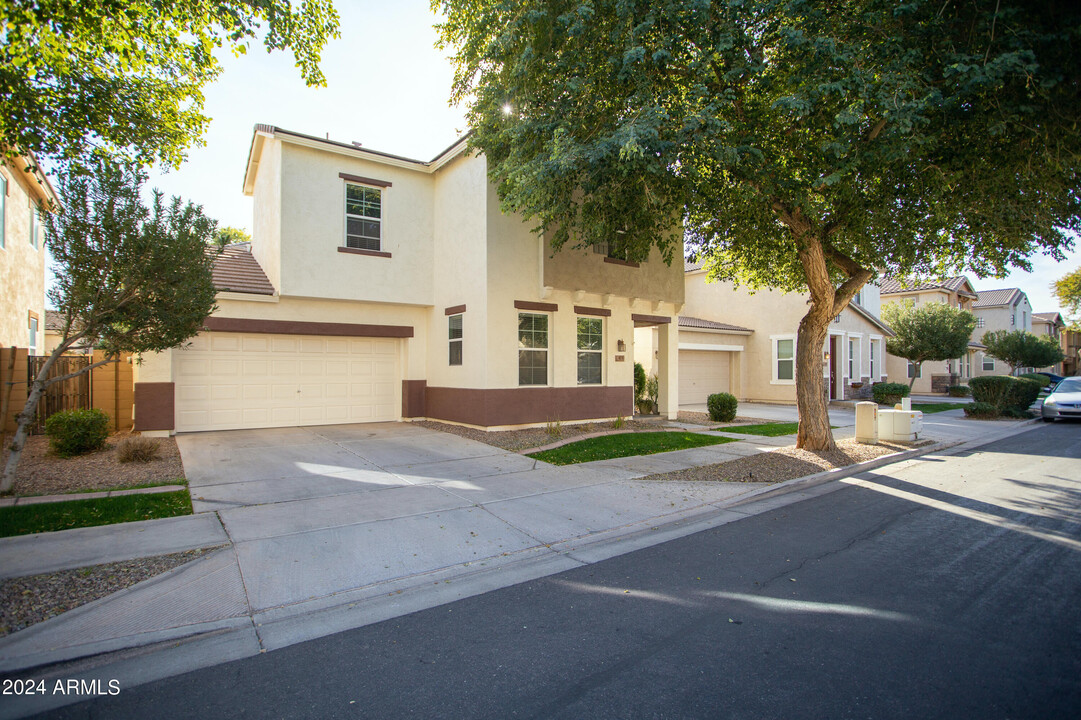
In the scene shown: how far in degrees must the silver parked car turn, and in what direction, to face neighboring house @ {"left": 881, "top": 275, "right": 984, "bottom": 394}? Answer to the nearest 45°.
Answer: approximately 135° to its right

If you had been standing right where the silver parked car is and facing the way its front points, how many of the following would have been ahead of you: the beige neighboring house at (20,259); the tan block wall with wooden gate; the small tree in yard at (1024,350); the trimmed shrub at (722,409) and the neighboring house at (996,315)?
3

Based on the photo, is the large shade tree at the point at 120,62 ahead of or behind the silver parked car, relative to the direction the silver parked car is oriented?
ahead

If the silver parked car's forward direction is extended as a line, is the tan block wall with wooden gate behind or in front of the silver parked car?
in front

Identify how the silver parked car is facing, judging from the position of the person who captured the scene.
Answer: facing the viewer and to the left of the viewer

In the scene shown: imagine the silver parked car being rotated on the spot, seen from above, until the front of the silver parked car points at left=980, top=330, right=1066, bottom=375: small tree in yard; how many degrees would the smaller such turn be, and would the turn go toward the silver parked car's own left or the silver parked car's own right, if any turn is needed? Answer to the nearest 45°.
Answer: approximately 135° to the silver parked car's own right

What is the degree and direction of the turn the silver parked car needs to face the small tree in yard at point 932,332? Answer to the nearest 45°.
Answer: approximately 90° to its right

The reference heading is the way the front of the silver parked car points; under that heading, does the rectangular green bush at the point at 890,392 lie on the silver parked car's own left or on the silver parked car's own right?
on the silver parked car's own right

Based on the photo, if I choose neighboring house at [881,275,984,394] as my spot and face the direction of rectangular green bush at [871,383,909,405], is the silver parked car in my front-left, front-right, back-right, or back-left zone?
front-left

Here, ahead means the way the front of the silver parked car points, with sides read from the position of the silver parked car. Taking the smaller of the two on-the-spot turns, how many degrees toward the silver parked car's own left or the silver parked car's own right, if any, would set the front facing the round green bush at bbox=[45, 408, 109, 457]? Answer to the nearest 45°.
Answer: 0° — it already faces it

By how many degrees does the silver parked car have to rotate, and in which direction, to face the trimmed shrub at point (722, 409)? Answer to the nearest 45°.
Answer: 0° — it already faces it

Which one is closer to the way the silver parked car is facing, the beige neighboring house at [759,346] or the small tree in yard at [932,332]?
the beige neighboring house

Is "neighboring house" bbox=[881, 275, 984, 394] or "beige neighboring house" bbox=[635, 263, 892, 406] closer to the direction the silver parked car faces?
the beige neighboring house

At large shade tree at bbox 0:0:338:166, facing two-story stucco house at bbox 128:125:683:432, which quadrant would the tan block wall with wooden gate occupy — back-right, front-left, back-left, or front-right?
front-left
